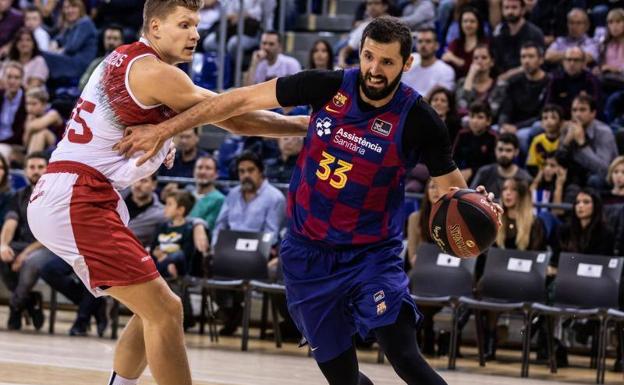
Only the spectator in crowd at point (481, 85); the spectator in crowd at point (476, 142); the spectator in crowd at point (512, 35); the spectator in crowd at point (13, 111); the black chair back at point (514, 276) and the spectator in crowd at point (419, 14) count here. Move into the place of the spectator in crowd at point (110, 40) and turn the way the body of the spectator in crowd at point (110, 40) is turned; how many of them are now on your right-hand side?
1

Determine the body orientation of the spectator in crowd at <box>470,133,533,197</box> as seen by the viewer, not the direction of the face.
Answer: toward the camera

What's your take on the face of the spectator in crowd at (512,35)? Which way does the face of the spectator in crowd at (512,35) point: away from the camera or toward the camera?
toward the camera

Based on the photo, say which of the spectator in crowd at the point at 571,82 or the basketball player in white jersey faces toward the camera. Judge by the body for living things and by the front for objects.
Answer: the spectator in crowd

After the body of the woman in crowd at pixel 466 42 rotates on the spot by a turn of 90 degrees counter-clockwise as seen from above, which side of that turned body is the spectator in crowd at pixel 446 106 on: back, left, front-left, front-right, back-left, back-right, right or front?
right

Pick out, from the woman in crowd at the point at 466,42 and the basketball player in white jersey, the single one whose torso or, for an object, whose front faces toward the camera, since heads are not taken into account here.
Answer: the woman in crowd

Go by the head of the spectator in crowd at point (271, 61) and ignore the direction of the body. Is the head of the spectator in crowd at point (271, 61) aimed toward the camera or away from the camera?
toward the camera

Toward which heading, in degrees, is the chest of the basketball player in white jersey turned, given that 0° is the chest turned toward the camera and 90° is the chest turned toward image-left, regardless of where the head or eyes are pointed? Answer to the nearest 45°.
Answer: approximately 225°

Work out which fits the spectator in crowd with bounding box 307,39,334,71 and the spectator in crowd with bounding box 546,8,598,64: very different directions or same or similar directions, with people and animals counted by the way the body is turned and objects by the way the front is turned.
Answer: same or similar directions

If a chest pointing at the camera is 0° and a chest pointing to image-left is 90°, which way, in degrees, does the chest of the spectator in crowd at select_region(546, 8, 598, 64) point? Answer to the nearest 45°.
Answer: approximately 0°

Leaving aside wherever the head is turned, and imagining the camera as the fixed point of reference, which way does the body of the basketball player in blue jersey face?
toward the camera

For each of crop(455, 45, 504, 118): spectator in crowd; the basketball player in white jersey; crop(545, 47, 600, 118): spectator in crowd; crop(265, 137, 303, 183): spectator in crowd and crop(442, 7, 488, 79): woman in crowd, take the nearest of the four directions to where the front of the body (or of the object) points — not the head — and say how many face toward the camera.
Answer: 4

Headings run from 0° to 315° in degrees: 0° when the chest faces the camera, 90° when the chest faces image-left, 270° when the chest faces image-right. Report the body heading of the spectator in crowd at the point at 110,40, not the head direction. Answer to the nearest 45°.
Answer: approximately 0°

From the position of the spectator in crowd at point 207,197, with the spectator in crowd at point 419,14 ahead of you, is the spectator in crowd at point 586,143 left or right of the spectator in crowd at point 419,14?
right

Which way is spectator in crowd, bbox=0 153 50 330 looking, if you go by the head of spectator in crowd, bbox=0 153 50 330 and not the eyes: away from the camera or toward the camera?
toward the camera
